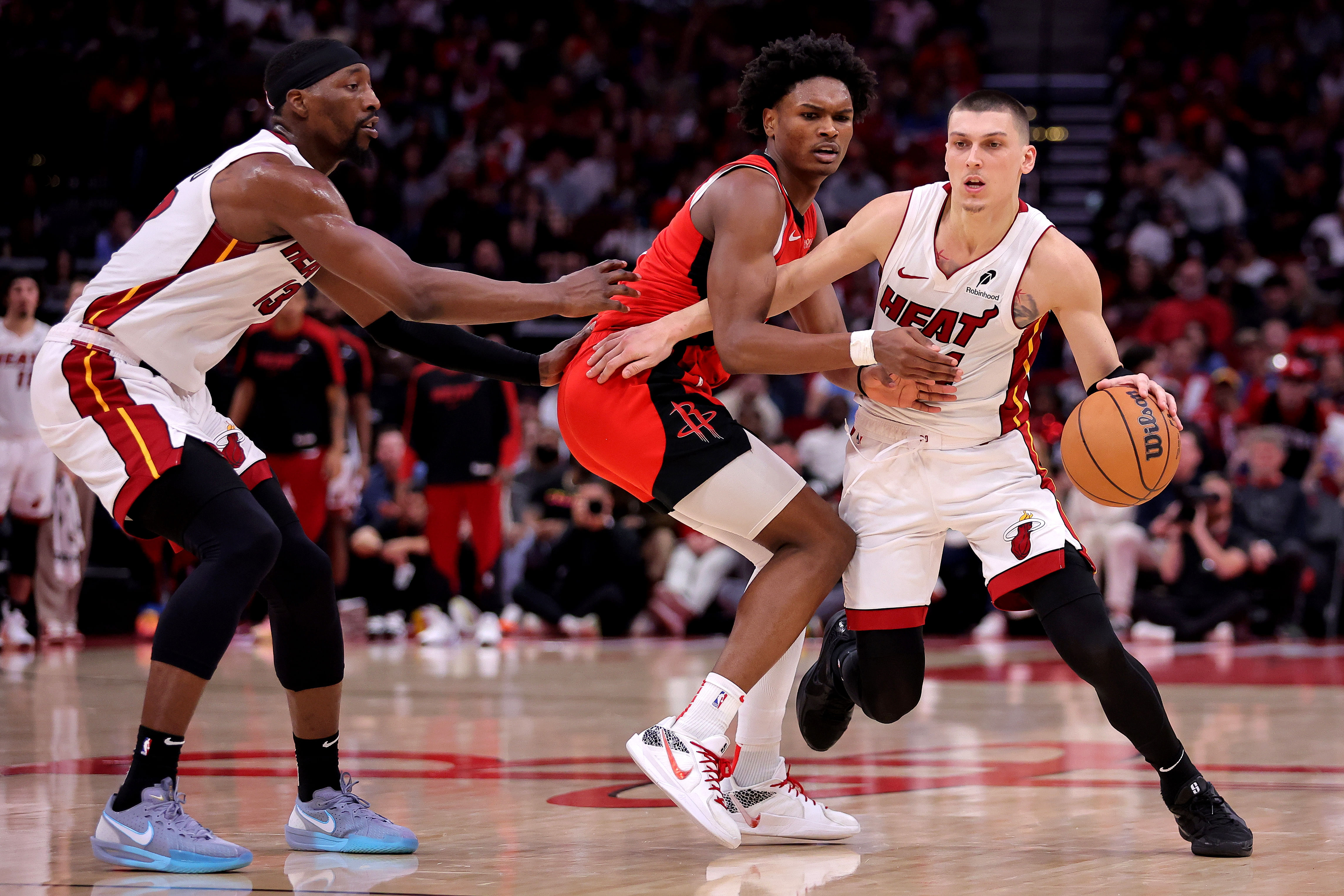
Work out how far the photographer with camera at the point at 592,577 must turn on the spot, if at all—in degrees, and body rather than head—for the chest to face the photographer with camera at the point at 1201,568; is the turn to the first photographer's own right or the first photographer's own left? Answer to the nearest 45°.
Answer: approximately 90° to the first photographer's own left

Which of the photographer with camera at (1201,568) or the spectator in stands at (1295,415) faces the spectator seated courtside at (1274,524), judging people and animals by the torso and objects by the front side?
the spectator in stands at (1295,415)

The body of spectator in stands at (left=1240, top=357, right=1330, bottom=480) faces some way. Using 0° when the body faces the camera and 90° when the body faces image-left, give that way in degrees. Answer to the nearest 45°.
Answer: approximately 0°

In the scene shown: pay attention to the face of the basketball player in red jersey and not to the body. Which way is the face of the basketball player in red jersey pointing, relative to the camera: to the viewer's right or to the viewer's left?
to the viewer's right

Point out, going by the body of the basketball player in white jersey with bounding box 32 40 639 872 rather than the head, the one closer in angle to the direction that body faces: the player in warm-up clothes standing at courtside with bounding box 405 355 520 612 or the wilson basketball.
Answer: the wilson basketball

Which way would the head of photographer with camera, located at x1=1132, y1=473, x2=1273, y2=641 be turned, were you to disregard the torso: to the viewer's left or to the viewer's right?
to the viewer's left

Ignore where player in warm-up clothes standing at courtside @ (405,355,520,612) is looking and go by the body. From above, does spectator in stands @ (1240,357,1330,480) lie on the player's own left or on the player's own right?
on the player's own left

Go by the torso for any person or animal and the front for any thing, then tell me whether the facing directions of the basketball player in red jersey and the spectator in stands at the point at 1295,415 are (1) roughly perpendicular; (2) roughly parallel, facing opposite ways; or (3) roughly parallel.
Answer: roughly perpendicular

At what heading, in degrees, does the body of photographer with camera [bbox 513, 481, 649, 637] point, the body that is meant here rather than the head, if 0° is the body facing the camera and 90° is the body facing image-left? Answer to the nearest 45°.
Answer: approximately 0°

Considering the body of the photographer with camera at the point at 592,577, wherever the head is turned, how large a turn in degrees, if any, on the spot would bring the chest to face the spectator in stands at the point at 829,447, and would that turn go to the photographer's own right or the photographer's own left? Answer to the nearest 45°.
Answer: approximately 90° to the photographer's own left

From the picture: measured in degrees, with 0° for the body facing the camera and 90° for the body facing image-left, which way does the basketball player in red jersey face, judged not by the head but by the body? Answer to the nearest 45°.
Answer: approximately 270°
